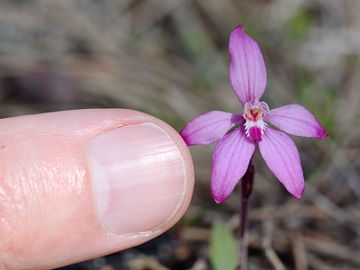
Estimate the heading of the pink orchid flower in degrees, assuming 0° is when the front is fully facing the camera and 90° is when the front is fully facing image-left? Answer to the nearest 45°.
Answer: approximately 0°
